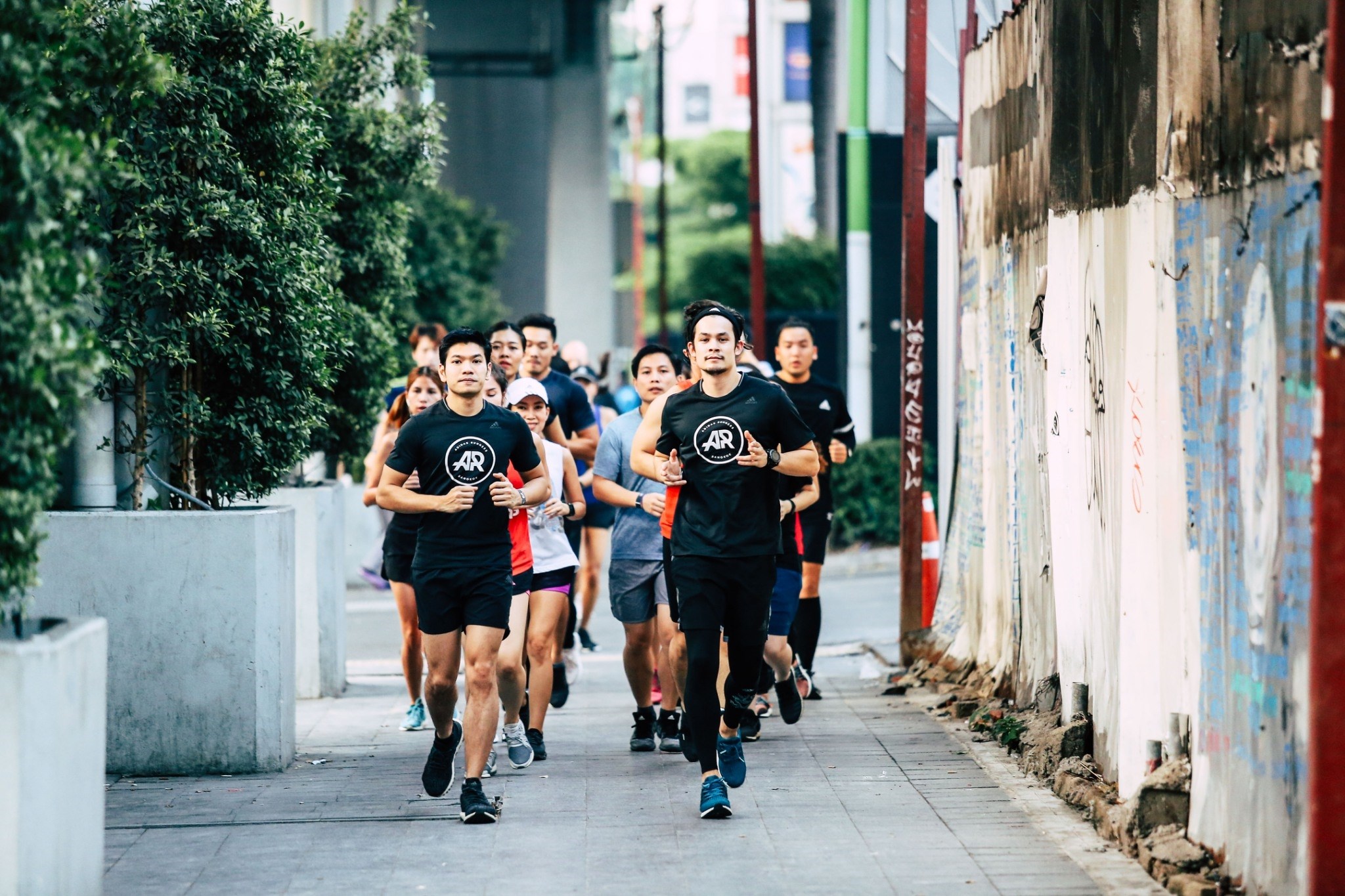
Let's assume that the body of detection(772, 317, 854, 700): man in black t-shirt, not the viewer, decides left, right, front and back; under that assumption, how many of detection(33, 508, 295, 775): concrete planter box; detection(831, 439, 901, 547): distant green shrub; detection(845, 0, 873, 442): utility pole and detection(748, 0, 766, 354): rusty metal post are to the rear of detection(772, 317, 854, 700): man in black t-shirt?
3

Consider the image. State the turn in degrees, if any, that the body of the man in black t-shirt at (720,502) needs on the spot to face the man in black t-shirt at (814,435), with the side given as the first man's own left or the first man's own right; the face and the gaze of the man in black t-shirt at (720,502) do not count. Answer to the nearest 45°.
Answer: approximately 180°

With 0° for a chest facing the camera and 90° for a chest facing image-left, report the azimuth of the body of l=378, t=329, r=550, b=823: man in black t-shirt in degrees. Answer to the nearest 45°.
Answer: approximately 0°

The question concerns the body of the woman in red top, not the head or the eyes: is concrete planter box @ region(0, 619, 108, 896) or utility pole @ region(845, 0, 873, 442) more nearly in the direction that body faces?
the concrete planter box

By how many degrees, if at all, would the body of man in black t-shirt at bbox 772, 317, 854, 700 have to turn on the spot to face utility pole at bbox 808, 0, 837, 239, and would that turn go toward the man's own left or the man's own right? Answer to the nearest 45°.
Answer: approximately 180°

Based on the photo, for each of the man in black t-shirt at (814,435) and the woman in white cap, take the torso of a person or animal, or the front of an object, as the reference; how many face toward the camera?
2

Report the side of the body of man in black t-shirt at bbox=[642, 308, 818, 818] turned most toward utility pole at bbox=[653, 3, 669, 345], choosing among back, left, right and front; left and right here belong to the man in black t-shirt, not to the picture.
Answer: back
